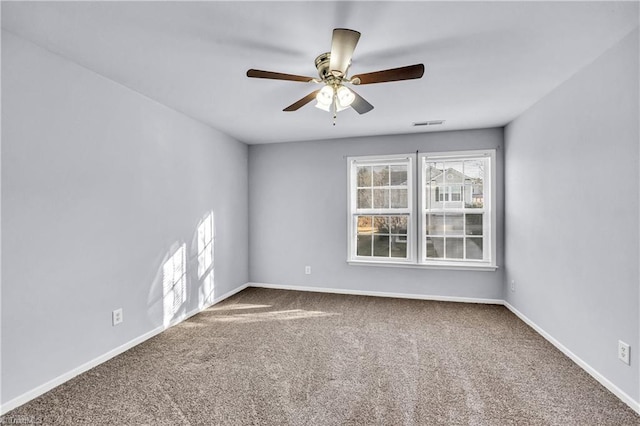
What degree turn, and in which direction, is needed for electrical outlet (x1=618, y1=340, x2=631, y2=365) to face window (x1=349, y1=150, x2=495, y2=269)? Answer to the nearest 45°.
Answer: approximately 90° to its right

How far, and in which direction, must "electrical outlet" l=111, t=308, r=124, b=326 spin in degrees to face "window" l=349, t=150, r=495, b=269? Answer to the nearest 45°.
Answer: approximately 45° to its left

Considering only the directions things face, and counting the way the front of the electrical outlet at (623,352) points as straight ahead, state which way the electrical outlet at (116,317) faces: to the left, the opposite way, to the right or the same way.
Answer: the opposite way

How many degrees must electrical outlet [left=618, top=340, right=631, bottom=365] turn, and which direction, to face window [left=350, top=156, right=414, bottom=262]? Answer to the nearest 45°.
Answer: approximately 45° to its right

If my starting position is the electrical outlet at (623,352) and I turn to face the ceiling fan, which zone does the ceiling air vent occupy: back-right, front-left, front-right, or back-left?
front-right

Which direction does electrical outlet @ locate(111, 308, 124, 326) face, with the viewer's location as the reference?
facing the viewer and to the right of the viewer

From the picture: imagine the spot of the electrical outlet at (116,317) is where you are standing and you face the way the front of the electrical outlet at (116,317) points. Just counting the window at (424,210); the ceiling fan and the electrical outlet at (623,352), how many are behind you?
0

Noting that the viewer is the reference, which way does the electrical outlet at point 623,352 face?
facing the viewer and to the left of the viewer

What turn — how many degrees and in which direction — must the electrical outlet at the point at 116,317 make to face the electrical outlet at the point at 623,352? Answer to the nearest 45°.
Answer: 0° — it already faces it

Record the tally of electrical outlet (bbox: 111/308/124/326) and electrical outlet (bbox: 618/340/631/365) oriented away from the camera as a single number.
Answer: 0

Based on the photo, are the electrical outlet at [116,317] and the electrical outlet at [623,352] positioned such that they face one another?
yes

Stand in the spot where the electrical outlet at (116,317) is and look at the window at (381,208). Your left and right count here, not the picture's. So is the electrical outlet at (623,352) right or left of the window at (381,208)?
right

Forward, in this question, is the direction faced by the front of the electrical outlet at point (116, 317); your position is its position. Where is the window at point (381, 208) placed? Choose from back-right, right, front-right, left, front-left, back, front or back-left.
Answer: front-left

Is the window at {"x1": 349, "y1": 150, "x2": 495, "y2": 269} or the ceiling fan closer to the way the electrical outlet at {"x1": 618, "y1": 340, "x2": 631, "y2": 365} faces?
the ceiling fan

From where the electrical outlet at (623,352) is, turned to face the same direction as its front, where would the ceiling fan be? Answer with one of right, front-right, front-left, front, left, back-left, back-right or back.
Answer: front

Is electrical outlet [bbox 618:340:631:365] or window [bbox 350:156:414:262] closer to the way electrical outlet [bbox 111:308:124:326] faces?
the electrical outlet
